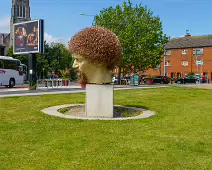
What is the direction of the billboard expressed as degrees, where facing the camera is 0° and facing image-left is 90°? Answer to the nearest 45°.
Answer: approximately 45°

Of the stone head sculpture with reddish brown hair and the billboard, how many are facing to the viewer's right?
0

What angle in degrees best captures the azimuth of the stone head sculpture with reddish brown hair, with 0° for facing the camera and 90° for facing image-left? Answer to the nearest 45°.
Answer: approximately 90°

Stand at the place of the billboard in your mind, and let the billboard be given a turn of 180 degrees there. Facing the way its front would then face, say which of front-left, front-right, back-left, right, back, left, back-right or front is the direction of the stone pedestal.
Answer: back-right

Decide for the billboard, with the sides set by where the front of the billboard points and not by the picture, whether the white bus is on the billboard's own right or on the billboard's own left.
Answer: on the billboard's own right

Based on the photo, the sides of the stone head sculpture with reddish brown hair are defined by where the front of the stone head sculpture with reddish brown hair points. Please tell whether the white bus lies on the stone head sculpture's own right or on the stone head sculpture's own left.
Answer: on the stone head sculpture's own right

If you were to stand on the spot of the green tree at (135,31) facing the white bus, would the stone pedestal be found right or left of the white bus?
left

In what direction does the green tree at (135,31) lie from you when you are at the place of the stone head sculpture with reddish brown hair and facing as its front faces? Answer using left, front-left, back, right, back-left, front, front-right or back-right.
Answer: right

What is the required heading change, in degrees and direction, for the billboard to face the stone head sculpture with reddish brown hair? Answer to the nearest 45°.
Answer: approximately 45° to its left

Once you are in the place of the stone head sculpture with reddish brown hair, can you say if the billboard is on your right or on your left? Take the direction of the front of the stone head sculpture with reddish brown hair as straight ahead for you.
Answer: on your right
